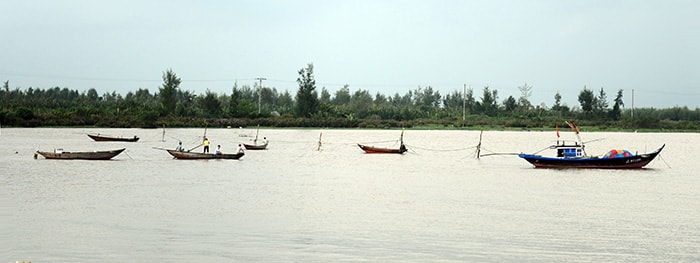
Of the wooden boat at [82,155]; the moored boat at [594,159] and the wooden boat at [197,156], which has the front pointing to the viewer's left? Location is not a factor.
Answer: the wooden boat at [197,156]

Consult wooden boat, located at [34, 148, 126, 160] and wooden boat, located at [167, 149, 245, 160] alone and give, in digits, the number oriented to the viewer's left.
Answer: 1

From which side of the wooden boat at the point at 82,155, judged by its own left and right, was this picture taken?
right

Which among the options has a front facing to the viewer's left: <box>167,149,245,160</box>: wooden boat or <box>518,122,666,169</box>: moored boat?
the wooden boat

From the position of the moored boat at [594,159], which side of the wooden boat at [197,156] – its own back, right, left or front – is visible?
back

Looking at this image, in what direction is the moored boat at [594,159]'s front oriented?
to the viewer's right

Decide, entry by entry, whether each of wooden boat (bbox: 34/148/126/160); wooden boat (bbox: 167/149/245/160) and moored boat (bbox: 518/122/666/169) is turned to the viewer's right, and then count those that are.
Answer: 2

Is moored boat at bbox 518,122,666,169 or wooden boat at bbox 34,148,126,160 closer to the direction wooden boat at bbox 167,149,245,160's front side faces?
the wooden boat

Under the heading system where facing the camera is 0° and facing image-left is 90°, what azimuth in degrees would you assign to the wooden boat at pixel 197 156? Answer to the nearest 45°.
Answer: approximately 90°
